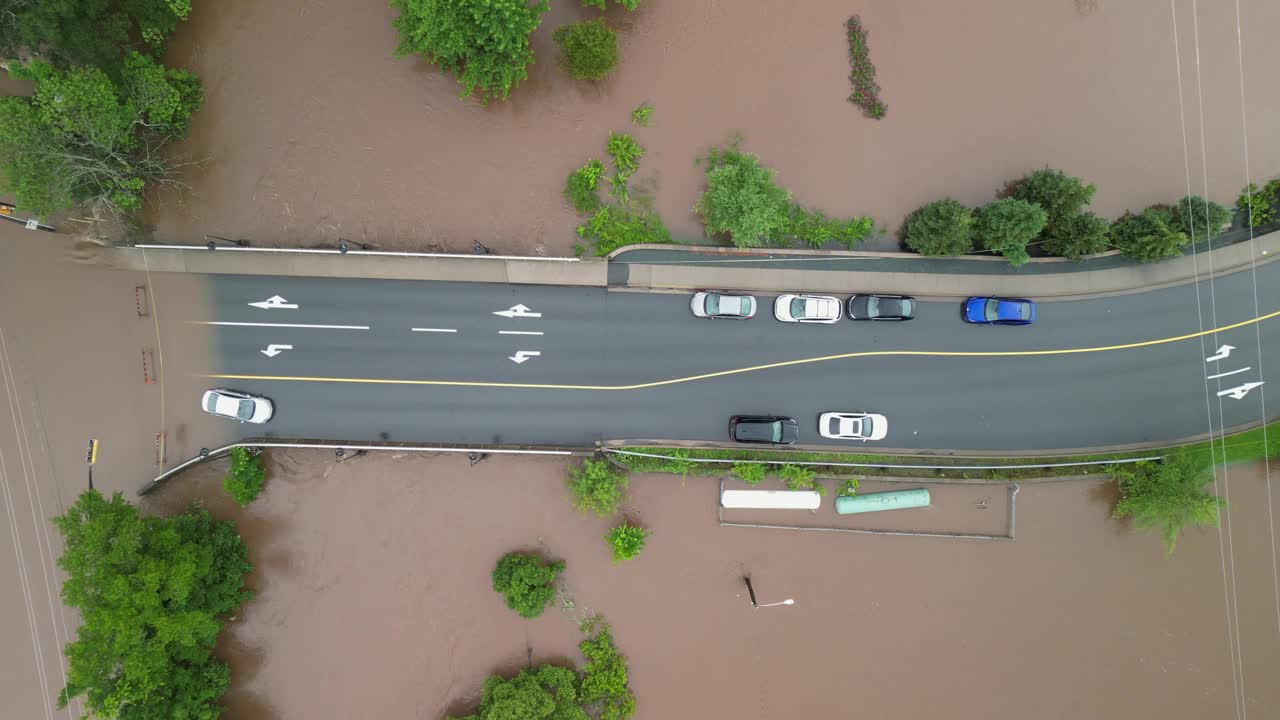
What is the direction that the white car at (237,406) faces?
to the viewer's right

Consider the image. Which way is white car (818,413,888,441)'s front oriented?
to the viewer's right

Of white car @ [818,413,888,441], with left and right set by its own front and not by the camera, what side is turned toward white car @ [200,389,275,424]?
back

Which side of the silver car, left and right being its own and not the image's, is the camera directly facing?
left

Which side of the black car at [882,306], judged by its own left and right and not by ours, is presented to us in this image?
left

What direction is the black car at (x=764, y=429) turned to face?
to the viewer's right
